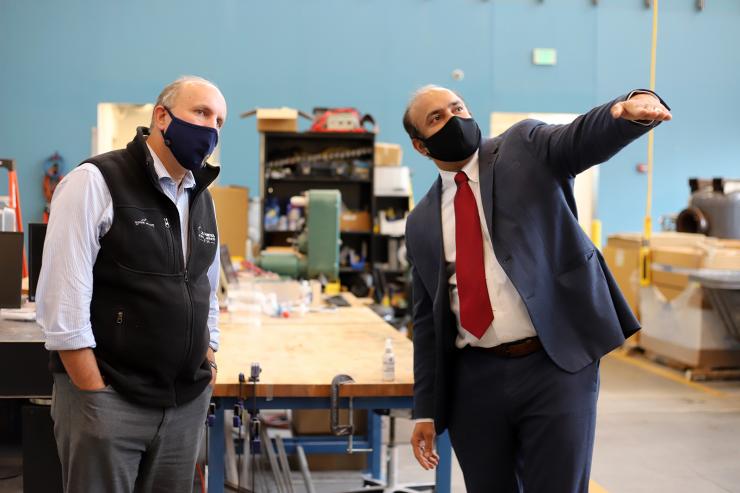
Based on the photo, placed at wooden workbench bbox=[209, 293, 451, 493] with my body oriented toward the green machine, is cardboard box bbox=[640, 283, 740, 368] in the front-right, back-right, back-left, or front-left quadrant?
front-right

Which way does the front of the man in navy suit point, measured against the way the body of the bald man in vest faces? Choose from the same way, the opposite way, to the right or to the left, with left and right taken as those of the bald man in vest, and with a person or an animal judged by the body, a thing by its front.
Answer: to the right

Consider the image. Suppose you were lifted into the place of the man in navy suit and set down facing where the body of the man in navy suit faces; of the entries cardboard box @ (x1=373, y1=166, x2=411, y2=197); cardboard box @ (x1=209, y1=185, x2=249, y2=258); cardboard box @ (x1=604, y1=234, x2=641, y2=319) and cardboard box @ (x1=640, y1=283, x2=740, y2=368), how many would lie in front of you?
0

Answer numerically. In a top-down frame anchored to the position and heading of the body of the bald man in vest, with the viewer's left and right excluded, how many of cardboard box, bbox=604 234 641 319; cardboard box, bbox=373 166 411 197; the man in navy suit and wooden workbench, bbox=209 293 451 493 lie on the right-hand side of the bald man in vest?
0

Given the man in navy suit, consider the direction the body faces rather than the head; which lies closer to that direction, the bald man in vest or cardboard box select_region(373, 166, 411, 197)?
the bald man in vest

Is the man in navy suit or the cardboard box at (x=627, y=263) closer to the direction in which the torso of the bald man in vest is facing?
the man in navy suit

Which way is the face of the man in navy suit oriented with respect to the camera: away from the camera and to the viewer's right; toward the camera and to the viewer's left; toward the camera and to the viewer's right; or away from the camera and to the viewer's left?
toward the camera and to the viewer's right

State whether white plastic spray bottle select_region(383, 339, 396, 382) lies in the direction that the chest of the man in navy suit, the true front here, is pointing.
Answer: no

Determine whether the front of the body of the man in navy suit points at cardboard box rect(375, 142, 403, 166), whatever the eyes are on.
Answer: no

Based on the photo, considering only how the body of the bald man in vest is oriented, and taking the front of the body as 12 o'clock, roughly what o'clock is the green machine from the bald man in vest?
The green machine is roughly at 8 o'clock from the bald man in vest.

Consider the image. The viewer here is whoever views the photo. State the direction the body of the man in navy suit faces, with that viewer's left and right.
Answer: facing the viewer

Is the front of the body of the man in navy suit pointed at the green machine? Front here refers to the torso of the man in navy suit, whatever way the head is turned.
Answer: no

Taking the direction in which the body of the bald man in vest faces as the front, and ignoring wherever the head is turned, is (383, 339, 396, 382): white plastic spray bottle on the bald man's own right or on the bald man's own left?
on the bald man's own left

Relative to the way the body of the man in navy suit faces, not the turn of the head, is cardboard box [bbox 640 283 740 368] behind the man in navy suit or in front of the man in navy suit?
behind

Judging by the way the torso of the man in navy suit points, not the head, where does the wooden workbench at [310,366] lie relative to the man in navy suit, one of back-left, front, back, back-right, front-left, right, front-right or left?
back-right

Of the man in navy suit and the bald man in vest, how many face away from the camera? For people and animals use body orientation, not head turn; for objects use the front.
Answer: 0

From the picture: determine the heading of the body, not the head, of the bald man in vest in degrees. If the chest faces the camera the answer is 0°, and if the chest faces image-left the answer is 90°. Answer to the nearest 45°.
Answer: approximately 315°

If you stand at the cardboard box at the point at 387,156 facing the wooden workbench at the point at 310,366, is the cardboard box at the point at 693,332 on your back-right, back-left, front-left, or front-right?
front-left

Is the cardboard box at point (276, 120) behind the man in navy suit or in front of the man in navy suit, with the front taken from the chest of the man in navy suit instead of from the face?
behind

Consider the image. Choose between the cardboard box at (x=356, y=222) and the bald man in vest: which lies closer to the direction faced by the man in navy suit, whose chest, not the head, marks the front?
the bald man in vest

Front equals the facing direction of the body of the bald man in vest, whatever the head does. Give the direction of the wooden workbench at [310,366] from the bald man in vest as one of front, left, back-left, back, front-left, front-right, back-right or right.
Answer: left
